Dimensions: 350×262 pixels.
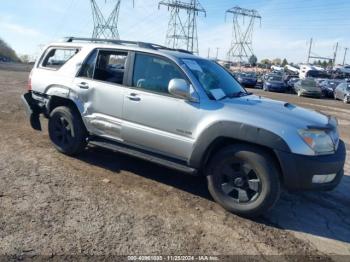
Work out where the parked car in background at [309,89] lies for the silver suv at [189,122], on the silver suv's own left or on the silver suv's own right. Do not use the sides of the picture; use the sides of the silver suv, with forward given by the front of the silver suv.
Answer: on the silver suv's own left

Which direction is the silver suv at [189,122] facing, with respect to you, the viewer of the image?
facing the viewer and to the right of the viewer

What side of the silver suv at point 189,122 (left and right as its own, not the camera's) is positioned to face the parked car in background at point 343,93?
left

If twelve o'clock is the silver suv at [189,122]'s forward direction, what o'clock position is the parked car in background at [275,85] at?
The parked car in background is roughly at 8 o'clock from the silver suv.
